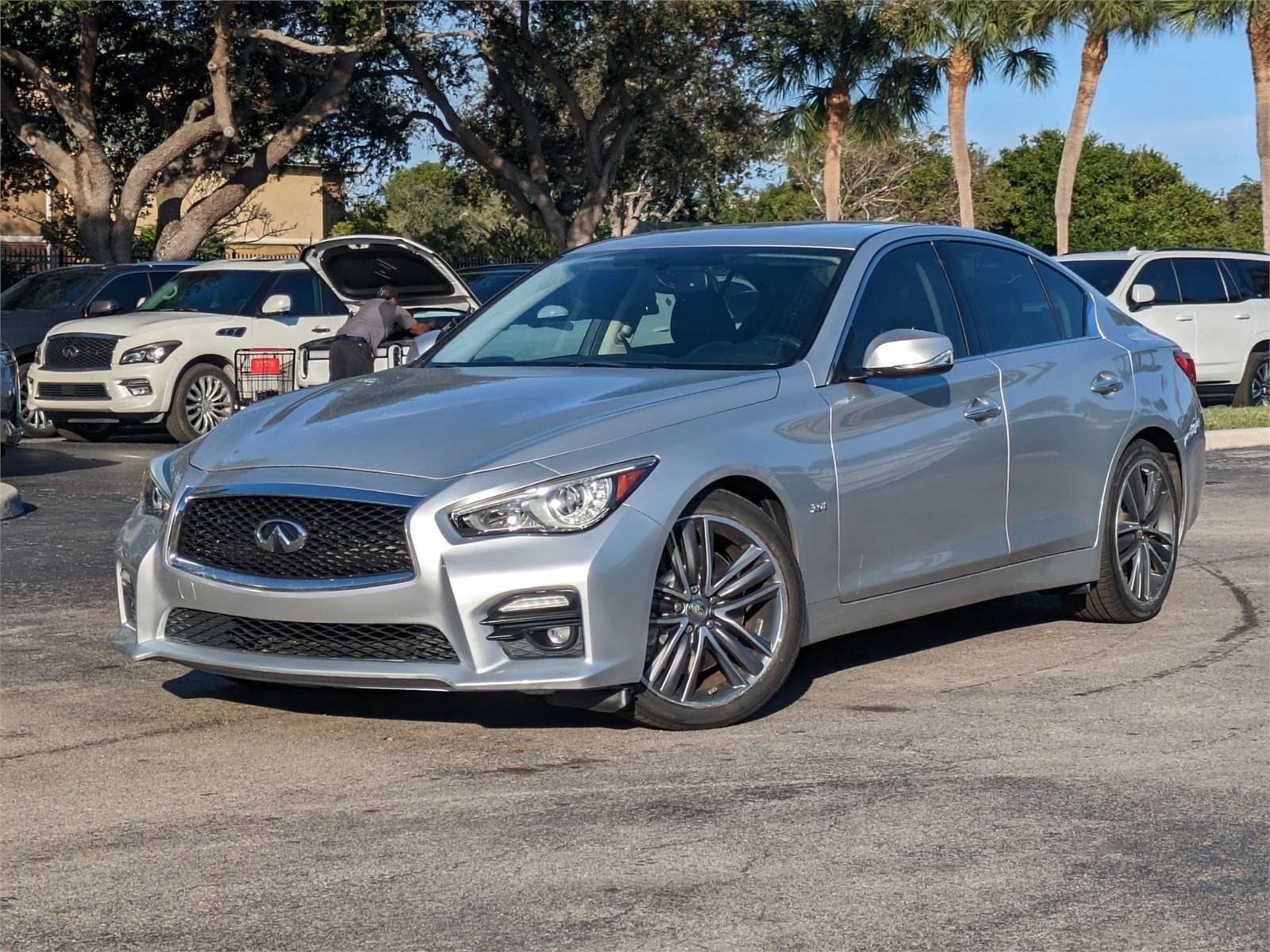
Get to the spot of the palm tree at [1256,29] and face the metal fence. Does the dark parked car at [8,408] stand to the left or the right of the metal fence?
left

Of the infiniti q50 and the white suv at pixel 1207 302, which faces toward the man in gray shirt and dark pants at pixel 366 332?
the white suv

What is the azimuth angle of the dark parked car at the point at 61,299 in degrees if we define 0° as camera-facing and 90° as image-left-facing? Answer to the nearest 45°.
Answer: approximately 45°

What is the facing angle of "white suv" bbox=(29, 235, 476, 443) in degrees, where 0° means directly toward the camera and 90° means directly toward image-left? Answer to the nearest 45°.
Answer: approximately 45°

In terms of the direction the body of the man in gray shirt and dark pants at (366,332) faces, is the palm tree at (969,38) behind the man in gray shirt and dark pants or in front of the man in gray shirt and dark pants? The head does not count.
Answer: in front

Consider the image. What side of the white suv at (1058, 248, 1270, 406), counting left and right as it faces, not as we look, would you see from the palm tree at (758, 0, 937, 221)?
right

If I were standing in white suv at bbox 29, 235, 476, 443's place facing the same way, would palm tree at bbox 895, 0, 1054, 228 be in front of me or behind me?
behind

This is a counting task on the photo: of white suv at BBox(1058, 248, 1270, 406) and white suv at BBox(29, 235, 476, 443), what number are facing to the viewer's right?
0

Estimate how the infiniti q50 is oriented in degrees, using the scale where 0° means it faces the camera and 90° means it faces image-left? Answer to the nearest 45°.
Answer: approximately 45°

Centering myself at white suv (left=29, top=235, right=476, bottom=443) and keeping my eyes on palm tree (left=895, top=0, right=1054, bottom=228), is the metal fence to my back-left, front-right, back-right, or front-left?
front-left

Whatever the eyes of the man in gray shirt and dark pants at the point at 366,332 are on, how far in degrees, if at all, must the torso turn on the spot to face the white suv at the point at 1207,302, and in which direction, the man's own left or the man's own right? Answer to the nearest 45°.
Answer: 0° — they already face it

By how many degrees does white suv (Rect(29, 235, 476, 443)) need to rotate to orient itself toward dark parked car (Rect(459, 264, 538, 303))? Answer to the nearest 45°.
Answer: approximately 180°

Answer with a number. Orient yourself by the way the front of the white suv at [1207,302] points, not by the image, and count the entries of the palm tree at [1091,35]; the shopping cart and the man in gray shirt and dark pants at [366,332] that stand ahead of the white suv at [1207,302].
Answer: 2
